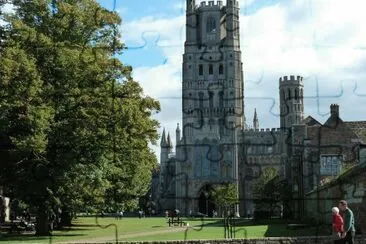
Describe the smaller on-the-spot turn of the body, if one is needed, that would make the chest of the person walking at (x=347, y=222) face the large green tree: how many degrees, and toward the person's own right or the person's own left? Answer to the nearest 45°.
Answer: approximately 45° to the person's own right
